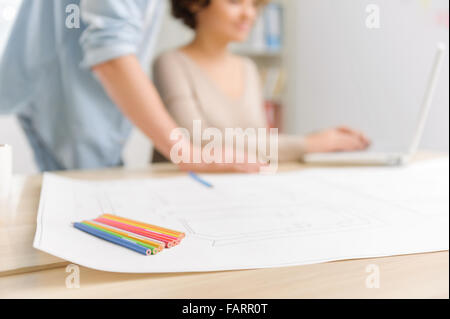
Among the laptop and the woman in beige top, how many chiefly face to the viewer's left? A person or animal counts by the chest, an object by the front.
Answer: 1

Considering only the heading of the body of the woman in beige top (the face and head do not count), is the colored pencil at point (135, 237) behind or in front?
in front

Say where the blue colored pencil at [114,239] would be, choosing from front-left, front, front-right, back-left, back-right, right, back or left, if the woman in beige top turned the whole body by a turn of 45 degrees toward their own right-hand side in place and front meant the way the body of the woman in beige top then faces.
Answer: front

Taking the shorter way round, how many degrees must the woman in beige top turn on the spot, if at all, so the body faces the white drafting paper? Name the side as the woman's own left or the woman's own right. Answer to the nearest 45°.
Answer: approximately 45° to the woman's own right

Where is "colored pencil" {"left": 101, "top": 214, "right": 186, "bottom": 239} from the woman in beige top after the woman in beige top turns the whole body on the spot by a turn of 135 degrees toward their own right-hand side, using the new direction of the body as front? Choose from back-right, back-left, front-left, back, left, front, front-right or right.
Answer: left

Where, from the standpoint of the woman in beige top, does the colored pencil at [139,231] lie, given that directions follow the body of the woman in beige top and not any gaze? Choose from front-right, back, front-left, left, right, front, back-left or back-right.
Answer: front-right

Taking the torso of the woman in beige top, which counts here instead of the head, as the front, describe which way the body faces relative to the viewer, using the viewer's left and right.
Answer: facing the viewer and to the right of the viewer

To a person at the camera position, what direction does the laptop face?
facing to the left of the viewer
